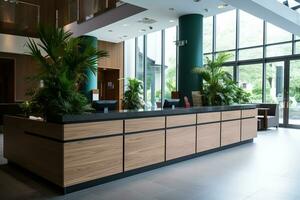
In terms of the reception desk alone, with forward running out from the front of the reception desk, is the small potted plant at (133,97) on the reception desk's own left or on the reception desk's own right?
on the reception desk's own left

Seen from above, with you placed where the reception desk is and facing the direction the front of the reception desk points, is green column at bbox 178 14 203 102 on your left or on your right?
on your left

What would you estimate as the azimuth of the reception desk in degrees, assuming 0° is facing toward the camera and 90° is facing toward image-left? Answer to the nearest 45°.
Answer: approximately 315°

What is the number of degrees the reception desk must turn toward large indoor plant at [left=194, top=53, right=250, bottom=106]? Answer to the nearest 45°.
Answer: approximately 90° to its left

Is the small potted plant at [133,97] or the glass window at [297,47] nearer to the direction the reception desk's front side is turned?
the glass window

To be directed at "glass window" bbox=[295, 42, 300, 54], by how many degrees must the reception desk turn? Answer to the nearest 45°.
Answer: approximately 90° to its left
